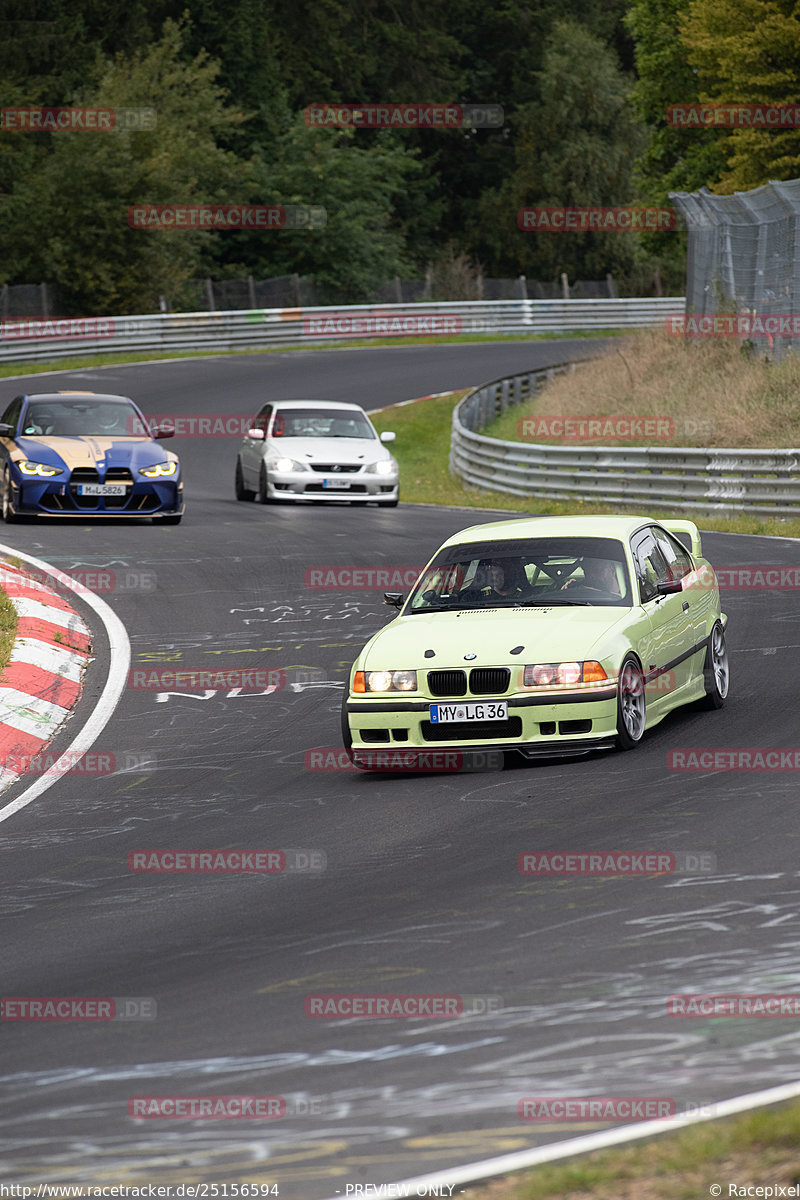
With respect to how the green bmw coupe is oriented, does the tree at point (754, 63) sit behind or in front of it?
behind

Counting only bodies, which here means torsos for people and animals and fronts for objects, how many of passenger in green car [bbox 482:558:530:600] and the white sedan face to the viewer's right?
0

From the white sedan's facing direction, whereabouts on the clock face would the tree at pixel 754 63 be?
The tree is roughly at 7 o'clock from the white sedan.

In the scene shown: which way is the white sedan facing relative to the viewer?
toward the camera

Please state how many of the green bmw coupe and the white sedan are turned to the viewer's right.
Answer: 0

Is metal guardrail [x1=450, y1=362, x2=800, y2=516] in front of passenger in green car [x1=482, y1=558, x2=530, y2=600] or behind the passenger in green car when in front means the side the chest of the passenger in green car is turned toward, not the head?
behind

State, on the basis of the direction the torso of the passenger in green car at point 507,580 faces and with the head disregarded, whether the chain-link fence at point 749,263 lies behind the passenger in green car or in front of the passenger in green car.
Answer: behind

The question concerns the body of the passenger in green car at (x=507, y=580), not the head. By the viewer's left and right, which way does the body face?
facing the viewer and to the left of the viewer

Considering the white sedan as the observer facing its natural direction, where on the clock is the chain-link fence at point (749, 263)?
The chain-link fence is roughly at 8 o'clock from the white sedan.

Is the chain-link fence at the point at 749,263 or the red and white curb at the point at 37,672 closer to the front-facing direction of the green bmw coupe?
the red and white curb

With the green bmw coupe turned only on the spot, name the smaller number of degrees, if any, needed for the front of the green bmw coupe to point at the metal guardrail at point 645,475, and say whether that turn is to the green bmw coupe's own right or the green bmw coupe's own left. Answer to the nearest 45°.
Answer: approximately 135° to the green bmw coupe's own right

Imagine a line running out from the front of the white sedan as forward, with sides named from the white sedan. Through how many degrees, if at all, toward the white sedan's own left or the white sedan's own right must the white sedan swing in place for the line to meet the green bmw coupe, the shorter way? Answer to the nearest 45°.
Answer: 0° — it already faces it

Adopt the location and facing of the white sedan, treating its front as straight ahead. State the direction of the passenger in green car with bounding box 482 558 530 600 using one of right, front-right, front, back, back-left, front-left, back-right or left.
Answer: front
